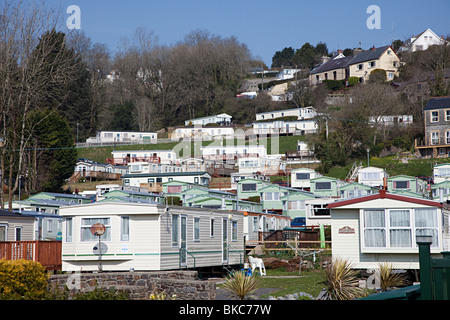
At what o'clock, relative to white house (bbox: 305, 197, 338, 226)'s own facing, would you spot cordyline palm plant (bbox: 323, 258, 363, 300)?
The cordyline palm plant is roughly at 12 o'clock from the white house.

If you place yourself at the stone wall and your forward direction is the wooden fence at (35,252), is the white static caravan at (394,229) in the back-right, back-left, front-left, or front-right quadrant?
back-right

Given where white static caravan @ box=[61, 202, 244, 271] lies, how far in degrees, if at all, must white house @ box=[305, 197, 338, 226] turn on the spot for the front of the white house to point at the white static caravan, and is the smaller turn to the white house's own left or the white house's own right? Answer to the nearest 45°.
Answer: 0° — it already faces it

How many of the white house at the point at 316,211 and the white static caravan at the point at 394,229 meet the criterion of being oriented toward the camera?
2

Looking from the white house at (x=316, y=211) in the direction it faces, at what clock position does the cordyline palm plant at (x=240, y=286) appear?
The cordyline palm plant is roughly at 12 o'clock from the white house.

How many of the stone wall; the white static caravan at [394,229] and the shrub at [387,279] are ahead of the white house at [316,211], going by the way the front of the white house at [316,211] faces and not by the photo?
3

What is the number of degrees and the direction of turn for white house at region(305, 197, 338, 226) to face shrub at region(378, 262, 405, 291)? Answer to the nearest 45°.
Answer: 0° — it already faces it

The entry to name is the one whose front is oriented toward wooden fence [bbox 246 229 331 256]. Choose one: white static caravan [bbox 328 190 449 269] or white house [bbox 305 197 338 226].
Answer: the white house
